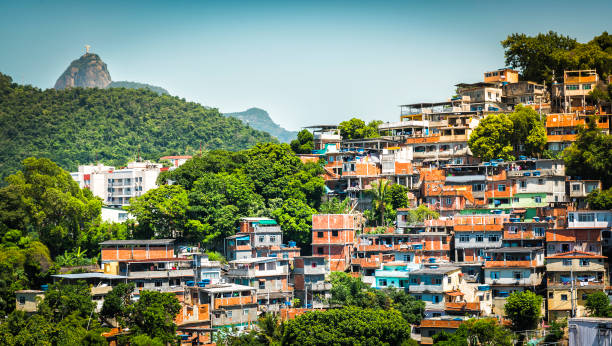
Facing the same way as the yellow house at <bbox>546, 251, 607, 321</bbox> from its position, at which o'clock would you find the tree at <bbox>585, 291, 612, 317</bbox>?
The tree is roughly at 11 o'clock from the yellow house.

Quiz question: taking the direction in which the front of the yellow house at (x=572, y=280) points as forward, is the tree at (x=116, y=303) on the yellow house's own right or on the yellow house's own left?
on the yellow house's own right

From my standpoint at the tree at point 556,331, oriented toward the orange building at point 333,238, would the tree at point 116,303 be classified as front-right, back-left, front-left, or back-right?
front-left

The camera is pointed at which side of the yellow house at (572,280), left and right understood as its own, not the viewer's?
front

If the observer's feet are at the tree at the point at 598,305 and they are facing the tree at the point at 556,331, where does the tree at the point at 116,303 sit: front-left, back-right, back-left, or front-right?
front-right

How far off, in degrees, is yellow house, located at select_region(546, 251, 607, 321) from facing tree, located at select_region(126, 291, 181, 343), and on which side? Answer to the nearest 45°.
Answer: approximately 45° to its right

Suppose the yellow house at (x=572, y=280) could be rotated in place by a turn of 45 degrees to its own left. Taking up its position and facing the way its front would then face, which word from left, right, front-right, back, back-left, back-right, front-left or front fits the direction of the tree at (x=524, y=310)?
right

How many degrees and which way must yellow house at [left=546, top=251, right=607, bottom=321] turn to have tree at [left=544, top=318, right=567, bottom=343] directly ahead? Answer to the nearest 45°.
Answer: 0° — it already faces it

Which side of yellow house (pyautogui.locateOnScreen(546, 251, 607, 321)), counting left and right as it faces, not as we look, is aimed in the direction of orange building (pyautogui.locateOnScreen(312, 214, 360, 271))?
right

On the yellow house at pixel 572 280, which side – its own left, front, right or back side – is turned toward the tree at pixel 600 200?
back

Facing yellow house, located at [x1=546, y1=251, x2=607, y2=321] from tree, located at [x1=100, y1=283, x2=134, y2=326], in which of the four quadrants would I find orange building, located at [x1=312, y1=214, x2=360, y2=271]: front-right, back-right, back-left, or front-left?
front-left
